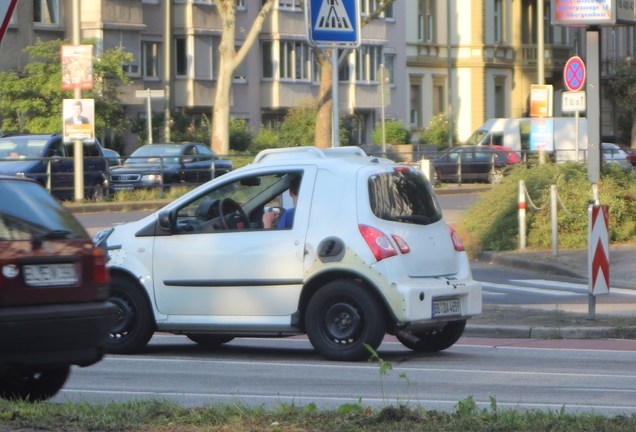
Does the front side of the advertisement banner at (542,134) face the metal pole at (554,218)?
yes

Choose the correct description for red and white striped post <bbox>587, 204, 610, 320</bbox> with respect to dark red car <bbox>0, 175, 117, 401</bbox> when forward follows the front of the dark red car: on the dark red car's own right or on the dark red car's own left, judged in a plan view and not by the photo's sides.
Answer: on the dark red car's own right

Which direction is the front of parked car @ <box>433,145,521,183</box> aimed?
to the viewer's left

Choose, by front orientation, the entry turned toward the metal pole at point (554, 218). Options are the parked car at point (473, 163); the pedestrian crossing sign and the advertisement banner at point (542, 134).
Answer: the advertisement banner

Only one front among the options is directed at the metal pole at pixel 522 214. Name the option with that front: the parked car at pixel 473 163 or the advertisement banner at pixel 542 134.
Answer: the advertisement banner

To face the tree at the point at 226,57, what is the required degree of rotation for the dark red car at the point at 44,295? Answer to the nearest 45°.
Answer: approximately 45° to its right

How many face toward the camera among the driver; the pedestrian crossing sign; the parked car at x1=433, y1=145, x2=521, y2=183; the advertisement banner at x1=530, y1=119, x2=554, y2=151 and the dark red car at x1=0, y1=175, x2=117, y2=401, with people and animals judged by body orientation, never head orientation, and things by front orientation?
2

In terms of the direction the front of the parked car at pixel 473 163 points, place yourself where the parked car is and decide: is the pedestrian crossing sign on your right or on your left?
on your left

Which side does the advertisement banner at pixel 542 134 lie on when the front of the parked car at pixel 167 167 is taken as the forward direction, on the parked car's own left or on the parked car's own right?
on the parked car's own left

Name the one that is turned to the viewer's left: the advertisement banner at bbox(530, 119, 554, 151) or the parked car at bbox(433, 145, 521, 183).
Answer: the parked car

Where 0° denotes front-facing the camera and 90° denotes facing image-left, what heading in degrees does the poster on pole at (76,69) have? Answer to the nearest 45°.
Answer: approximately 0°
